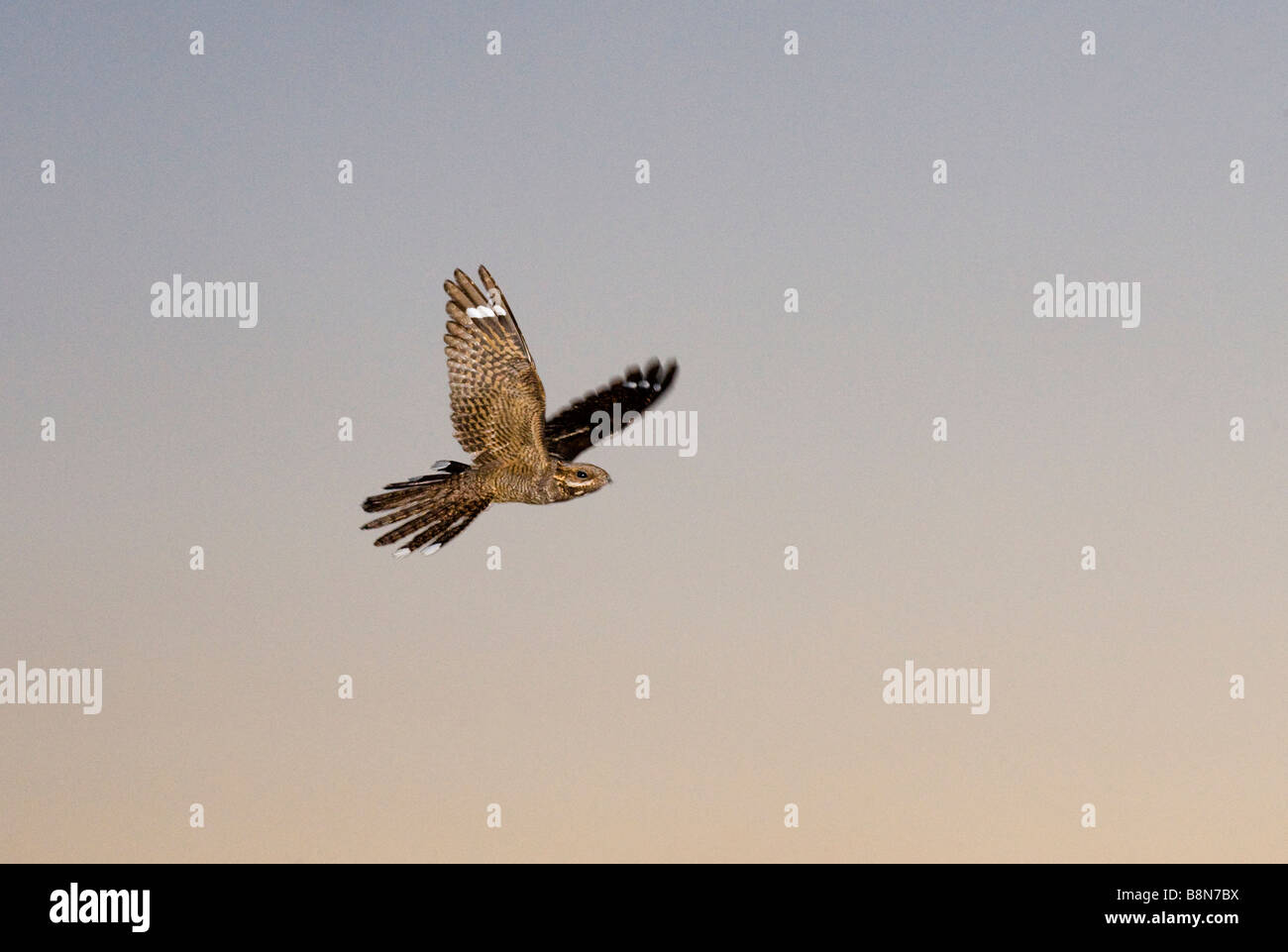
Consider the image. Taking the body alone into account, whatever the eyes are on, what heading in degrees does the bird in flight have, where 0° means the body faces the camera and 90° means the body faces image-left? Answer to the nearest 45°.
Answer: approximately 270°
